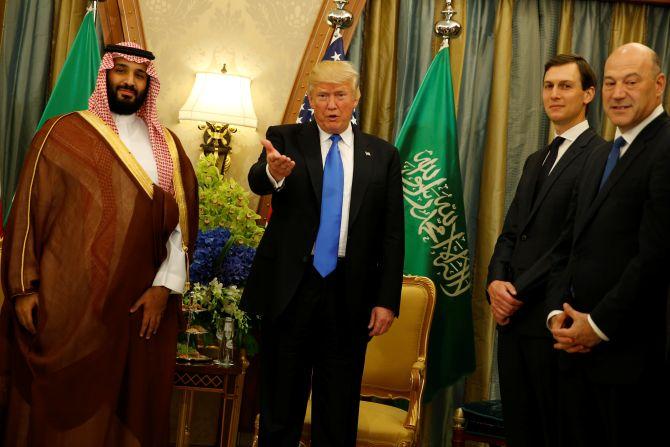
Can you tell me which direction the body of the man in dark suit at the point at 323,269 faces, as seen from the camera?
toward the camera

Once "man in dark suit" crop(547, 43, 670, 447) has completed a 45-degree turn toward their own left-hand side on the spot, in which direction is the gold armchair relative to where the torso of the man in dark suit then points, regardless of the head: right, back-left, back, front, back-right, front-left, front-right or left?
back-right

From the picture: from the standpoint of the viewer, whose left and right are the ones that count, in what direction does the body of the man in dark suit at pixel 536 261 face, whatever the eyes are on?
facing the viewer and to the left of the viewer

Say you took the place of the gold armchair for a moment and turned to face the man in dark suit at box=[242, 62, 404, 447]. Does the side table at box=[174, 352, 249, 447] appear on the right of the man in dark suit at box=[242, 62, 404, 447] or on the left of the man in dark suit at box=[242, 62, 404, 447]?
right

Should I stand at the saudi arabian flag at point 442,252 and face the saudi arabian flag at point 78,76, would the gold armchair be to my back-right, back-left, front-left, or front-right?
front-left

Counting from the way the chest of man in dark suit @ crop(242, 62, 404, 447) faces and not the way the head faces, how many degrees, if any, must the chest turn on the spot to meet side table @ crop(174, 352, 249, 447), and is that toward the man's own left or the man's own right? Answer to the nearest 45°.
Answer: approximately 135° to the man's own right

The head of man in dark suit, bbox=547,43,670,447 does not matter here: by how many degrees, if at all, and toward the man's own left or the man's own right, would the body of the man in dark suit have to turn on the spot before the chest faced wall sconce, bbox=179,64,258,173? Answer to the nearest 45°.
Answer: approximately 90° to the man's own right

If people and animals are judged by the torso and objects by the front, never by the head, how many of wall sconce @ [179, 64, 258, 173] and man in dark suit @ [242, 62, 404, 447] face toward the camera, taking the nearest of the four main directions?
2

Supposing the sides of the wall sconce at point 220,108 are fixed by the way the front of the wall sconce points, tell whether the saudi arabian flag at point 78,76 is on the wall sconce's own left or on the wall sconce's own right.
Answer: on the wall sconce's own right

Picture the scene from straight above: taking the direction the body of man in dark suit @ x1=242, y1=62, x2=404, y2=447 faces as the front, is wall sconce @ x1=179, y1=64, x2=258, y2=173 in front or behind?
behind

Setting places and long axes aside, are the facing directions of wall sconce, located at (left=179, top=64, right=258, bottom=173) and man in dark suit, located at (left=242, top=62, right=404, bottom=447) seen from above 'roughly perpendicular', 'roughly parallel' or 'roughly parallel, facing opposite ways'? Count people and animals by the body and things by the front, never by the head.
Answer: roughly parallel

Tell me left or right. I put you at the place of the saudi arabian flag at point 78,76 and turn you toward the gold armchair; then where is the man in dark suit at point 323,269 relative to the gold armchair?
right

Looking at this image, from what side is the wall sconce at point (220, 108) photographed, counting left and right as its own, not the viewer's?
front
